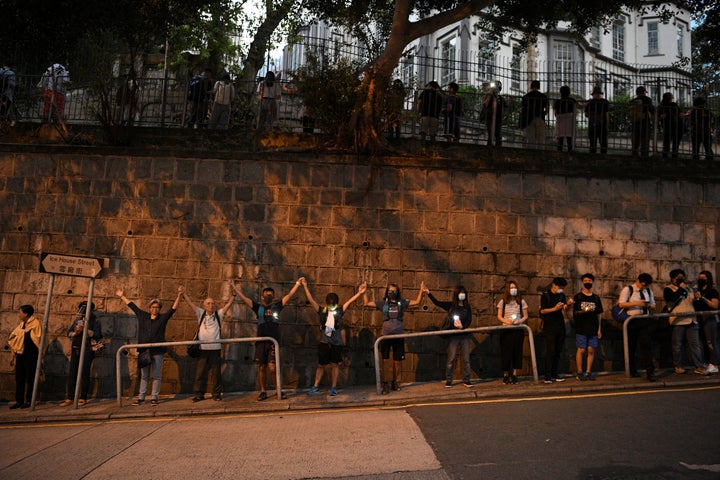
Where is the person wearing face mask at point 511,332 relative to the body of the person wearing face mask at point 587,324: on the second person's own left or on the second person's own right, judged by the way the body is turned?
on the second person's own right

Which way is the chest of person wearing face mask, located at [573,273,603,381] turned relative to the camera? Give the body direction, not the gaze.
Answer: toward the camera

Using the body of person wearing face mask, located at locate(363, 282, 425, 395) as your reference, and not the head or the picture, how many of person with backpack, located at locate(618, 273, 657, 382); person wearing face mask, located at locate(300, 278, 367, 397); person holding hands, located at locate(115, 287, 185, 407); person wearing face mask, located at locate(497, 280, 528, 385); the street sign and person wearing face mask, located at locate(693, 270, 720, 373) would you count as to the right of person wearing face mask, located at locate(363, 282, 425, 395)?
3

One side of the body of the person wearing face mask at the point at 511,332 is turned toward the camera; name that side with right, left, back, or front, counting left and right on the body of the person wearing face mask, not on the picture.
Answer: front

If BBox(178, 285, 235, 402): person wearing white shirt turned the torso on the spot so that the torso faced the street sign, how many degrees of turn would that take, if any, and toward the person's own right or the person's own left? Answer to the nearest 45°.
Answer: approximately 90° to the person's own right

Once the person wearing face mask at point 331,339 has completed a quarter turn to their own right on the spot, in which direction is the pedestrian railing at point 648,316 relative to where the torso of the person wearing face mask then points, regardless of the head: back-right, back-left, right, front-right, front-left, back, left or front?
back

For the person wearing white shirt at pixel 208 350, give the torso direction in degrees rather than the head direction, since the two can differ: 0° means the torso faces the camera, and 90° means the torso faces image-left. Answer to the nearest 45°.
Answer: approximately 0°

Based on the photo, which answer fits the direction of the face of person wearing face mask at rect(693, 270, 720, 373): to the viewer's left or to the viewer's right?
to the viewer's left

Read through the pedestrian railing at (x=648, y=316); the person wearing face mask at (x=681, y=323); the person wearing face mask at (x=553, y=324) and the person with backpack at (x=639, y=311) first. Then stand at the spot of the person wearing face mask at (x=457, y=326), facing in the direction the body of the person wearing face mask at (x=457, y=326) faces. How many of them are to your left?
4

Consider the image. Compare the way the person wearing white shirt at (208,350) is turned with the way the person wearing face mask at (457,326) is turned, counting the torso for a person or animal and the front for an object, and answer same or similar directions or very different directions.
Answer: same or similar directions
